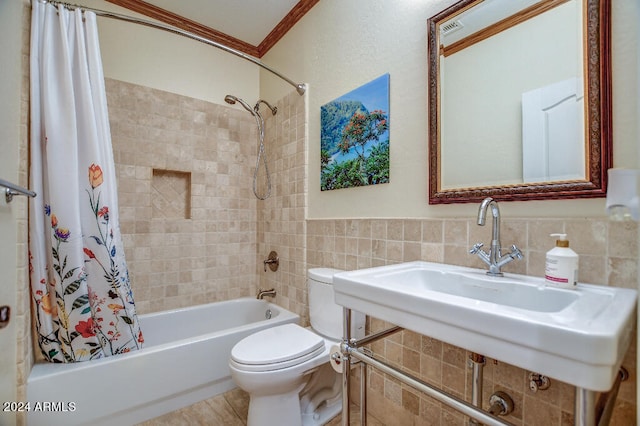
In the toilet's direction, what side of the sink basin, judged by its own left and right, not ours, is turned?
right

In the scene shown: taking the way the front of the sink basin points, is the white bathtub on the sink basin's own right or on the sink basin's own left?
on the sink basin's own right

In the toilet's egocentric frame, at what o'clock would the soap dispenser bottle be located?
The soap dispenser bottle is roughly at 9 o'clock from the toilet.

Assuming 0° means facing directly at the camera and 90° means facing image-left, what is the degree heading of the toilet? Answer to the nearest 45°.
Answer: approximately 45°

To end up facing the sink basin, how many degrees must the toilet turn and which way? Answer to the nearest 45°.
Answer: approximately 90° to its left

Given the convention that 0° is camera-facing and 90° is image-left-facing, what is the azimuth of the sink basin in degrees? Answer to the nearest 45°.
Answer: approximately 45°
